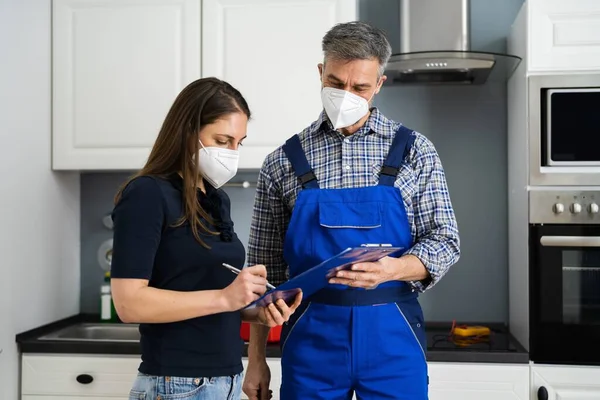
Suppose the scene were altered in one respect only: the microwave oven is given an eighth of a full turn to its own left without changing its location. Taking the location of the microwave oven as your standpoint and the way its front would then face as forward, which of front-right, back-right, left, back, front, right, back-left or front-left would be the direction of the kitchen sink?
back-right

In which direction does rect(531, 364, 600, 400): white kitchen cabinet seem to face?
toward the camera

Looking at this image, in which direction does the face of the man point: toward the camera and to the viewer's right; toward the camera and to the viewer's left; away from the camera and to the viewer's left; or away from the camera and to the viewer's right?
toward the camera and to the viewer's left

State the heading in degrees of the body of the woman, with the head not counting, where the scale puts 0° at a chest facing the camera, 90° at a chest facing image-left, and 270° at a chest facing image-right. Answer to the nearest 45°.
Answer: approximately 315°

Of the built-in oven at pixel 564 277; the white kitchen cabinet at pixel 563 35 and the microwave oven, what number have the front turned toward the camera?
3

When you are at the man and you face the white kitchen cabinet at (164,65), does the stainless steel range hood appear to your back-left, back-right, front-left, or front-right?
front-right

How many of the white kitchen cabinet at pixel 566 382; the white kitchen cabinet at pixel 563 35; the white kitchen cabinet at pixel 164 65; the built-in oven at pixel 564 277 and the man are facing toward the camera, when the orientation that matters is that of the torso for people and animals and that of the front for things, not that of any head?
5

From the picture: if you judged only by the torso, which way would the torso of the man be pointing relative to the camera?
toward the camera

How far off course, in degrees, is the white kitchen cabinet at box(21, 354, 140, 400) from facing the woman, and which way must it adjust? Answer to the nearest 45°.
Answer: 0° — it already faces them

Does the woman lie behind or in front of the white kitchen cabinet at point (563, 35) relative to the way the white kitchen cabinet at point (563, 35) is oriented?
in front

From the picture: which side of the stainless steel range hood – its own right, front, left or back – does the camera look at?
front

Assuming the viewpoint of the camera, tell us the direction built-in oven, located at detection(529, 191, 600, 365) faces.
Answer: facing the viewer
